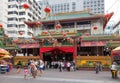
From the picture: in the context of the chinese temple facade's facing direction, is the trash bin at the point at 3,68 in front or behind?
in front

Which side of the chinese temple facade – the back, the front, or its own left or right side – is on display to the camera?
front
